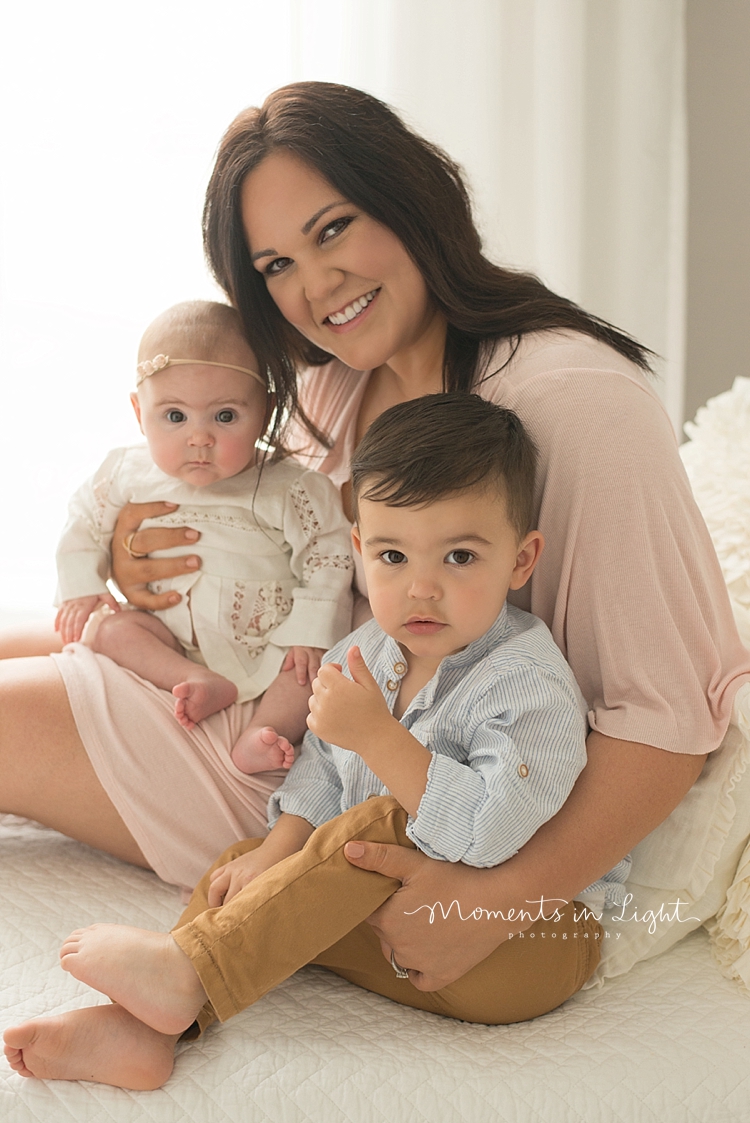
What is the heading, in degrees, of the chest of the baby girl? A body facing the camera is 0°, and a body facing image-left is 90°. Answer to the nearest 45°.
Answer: approximately 0°

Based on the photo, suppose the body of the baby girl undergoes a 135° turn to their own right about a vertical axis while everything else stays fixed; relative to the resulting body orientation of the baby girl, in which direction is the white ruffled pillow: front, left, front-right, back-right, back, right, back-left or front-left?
back

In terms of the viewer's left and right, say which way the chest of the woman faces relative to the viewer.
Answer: facing the viewer and to the left of the viewer
